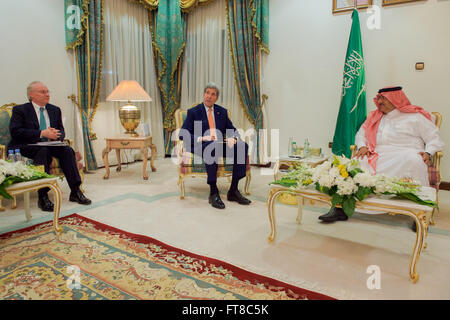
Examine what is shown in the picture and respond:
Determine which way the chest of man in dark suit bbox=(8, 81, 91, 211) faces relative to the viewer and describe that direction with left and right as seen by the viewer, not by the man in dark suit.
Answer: facing the viewer and to the right of the viewer

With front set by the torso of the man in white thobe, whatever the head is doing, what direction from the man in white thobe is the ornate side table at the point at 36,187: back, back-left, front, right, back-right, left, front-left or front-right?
front

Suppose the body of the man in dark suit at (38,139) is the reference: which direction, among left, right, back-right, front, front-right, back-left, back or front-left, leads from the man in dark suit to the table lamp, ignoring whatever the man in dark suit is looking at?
left

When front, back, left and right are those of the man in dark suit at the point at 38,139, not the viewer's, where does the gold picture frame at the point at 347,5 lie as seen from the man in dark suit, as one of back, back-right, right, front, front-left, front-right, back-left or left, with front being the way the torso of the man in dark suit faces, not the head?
front-left

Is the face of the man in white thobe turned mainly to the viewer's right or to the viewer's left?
to the viewer's left

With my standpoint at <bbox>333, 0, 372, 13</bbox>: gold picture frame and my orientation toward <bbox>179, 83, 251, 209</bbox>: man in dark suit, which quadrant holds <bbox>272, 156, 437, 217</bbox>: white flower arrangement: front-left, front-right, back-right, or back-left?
front-left

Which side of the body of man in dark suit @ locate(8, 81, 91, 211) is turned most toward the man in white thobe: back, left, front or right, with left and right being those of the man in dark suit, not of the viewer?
front

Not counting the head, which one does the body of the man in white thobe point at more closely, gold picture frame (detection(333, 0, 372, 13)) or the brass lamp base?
the brass lamp base

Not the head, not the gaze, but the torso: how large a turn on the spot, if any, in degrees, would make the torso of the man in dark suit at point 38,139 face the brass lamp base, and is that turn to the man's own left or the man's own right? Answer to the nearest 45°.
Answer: approximately 90° to the man's own left

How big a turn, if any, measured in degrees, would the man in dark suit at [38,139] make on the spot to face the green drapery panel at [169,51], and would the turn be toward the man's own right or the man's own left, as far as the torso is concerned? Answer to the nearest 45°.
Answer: approximately 90° to the man's own left

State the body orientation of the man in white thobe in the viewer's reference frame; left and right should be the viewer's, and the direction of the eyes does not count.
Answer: facing the viewer and to the left of the viewer

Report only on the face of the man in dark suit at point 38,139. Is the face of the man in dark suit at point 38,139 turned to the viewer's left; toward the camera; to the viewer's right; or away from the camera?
to the viewer's right

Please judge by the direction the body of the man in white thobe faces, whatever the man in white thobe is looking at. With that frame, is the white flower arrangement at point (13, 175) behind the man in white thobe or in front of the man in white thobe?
in front

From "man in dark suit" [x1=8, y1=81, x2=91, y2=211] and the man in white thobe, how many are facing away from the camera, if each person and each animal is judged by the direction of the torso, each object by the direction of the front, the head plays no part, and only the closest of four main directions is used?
0
